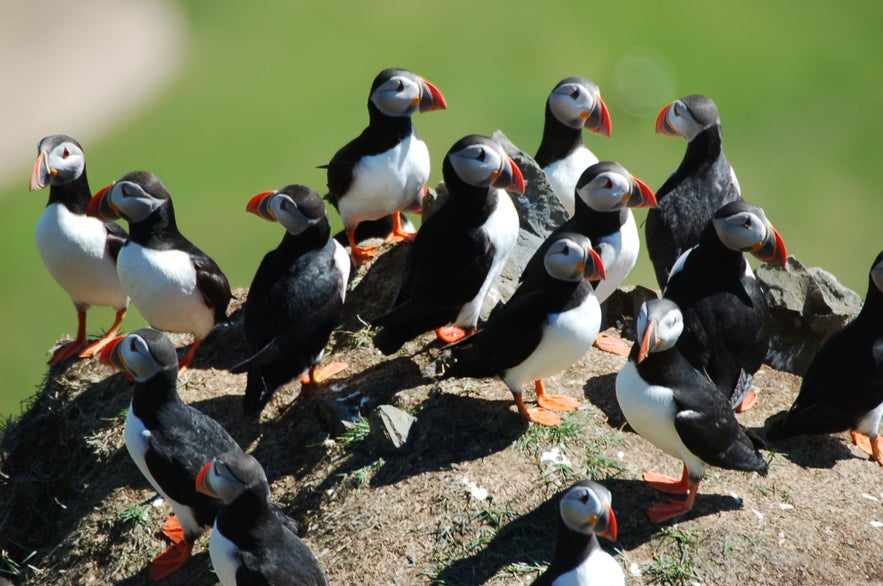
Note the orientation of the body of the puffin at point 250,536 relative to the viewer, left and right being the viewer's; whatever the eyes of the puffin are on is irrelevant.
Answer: facing to the left of the viewer

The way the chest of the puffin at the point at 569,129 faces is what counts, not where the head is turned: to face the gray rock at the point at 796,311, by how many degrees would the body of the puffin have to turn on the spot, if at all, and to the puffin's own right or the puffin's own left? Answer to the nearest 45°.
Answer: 0° — it already faces it

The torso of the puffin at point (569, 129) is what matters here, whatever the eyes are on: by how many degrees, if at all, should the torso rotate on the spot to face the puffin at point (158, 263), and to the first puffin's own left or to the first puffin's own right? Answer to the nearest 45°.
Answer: approximately 90° to the first puffin's own right

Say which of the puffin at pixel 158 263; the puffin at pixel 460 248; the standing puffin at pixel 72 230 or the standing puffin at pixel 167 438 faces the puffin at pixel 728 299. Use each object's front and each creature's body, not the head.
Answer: the puffin at pixel 460 248

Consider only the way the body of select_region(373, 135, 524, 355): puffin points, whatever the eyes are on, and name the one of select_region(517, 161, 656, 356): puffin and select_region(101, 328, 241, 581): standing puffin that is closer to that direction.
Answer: the puffin

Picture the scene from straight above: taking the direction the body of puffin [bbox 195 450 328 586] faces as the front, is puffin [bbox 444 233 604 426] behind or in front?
behind

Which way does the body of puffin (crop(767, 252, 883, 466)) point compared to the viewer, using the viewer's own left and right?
facing to the right of the viewer

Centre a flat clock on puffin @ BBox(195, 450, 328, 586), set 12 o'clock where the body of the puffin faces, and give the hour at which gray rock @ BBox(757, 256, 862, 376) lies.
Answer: The gray rock is roughly at 5 o'clock from the puffin.

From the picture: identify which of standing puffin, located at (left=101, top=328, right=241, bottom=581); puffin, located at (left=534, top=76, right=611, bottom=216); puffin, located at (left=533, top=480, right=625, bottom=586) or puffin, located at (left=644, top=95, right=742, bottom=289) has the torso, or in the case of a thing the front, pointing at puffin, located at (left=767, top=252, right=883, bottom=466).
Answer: puffin, located at (left=534, top=76, right=611, bottom=216)

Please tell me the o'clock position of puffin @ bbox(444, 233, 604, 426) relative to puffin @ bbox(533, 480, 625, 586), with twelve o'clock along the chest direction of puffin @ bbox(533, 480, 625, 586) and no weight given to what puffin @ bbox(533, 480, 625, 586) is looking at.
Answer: puffin @ bbox(444, 233, 604, 426) is roughly at 7 o'clock from puffin @ bbox(533, 480, 625, 586).

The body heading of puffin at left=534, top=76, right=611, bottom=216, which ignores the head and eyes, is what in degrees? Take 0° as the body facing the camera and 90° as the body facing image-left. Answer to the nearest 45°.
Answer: approximately 315°

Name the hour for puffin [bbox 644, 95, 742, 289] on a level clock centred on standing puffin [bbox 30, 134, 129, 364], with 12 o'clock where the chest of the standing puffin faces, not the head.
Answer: The puffin is roughly at 8 o'clock from the standing puffin.

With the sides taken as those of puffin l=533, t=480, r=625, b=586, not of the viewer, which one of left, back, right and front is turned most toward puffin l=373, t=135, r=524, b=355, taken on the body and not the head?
back

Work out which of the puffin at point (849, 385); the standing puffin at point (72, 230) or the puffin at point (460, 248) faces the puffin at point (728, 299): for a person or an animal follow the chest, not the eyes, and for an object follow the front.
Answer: the puffin at point (460, 248)

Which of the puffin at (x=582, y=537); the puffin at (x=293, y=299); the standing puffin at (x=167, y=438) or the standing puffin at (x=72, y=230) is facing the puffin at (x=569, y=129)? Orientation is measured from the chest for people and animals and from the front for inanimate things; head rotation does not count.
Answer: the puffin at (x=293, y=299)

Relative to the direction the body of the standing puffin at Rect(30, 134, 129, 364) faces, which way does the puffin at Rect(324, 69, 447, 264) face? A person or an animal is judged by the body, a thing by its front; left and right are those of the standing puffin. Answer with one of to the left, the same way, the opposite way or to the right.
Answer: to the left

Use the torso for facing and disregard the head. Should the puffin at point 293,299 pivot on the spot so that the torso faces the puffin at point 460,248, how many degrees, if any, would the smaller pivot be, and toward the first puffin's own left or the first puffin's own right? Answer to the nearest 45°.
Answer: approximately 45° to the first puffin's own right

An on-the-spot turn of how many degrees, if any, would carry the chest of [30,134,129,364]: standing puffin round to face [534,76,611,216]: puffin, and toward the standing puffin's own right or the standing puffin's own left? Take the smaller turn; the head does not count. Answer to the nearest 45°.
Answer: approximately 135° to the standing puffin's own left

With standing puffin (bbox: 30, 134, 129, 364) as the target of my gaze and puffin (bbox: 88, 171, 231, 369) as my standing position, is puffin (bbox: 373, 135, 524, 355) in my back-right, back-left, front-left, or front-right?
back-right
